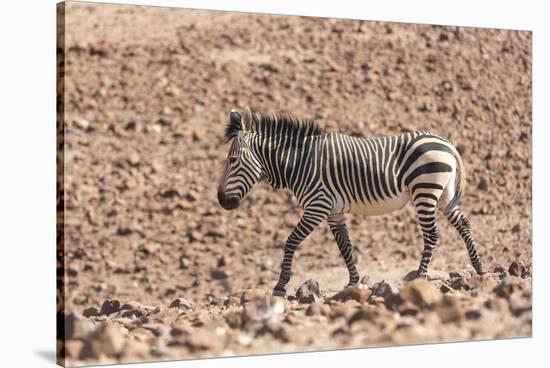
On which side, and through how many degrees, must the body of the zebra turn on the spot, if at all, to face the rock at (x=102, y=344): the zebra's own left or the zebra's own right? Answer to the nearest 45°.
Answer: approximately 45° to the zebra's own left

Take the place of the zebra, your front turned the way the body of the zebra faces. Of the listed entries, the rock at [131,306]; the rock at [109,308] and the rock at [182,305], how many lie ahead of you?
3

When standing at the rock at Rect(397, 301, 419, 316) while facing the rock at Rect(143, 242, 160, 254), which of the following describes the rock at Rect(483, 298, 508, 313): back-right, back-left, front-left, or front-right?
back-right

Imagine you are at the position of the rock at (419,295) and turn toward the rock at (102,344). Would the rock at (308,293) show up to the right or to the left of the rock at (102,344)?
right

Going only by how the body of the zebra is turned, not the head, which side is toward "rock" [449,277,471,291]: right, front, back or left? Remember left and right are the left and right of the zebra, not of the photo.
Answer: back

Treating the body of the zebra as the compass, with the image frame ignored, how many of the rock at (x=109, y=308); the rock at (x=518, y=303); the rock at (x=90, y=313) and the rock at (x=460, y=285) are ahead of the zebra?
2

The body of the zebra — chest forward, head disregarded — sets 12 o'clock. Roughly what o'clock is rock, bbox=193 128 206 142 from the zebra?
The rock is roughly at 2 o'clock from the zebra.

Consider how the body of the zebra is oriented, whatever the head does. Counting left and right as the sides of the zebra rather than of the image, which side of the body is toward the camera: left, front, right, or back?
left
